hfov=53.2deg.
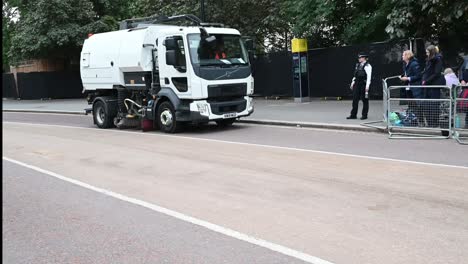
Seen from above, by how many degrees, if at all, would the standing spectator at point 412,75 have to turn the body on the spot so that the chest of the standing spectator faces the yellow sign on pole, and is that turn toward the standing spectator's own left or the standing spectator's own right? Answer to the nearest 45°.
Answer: approximately 45° to the standing spectator's own right

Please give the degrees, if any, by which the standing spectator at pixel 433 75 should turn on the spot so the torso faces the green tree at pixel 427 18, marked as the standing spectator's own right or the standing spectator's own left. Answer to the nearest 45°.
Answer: approximately 90° to the standing spectator's own right

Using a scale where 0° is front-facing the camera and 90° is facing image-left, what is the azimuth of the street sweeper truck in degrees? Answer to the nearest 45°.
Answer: approximately 315°

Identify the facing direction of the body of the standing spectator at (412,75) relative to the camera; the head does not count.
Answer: to the viewer's left

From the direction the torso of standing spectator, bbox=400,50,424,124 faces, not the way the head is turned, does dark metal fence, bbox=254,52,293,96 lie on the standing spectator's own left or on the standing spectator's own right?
on the standing spectator's own right

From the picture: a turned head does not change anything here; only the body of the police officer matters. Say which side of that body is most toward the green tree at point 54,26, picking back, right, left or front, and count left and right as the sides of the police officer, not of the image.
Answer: right

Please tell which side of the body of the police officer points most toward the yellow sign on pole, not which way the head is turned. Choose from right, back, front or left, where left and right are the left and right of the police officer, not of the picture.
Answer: right

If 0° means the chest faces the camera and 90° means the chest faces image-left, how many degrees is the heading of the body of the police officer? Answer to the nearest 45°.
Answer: approximately 45°

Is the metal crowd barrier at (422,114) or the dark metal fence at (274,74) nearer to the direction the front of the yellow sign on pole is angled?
the metal crowd barrier

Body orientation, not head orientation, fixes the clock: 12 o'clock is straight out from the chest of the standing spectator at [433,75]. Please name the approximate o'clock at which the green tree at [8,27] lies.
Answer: The green tree is roughly at 1 o'clock from the standing spectator.

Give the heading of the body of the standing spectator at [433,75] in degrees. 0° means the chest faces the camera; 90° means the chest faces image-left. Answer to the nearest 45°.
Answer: approximately 90°

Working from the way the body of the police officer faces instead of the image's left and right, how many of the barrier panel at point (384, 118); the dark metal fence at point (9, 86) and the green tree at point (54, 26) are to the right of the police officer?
2

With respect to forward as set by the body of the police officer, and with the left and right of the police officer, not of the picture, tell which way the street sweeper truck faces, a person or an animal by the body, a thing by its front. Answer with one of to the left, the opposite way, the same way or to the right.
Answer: to the left
